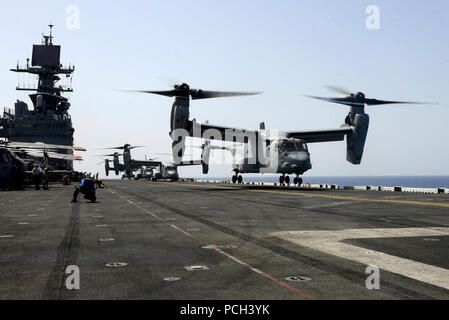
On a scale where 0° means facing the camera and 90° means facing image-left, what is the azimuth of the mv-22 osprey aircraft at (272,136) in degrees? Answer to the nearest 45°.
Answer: approximately 315°

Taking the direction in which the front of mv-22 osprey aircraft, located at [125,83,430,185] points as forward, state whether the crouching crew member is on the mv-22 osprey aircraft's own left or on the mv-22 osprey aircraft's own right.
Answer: on the mv-22 osprey aircraft's own right
